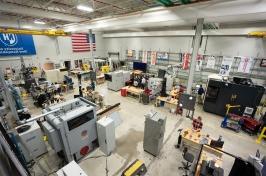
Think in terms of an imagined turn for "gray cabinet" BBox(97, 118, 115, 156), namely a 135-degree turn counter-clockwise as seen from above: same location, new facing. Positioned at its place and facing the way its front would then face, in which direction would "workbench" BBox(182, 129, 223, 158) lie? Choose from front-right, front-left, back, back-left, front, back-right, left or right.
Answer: right

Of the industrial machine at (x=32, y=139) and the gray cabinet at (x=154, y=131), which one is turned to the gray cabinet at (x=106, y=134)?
the industrial machine

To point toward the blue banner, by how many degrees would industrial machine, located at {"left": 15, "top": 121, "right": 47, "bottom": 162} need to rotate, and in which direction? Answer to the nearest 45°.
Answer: approximately 135° to its left

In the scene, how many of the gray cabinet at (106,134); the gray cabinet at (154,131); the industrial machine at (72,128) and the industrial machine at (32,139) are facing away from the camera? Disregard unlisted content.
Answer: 0

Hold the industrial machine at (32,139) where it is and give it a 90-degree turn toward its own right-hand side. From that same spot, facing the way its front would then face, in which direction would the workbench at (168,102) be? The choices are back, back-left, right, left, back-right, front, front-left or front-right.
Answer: back-left

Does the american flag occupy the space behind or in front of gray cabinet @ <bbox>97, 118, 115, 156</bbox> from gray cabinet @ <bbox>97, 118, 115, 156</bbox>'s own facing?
behind

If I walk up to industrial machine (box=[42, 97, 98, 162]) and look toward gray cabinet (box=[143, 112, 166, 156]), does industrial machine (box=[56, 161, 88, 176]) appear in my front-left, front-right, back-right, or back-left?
front-right

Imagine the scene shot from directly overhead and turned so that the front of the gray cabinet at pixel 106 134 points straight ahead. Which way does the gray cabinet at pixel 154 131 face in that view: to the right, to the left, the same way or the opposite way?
the same way

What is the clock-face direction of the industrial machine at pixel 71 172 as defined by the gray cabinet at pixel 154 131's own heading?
The industrial machine is roughly at 3 o'clock from the gray cabinet.

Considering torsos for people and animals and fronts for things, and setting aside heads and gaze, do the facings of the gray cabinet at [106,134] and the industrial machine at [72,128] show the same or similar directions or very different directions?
same or similar directions

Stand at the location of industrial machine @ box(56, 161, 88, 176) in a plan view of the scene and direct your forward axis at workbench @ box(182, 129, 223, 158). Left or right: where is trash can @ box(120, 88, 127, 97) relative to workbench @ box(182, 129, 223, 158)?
left

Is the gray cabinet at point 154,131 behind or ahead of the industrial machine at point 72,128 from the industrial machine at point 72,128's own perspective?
ahead

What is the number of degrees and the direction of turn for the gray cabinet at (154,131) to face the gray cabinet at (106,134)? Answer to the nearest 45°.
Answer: approximately 135° to its right
